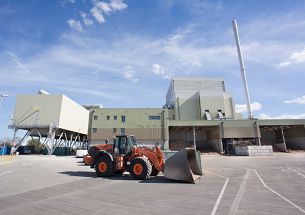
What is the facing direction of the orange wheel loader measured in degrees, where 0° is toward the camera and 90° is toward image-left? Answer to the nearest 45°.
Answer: approximately 315°
